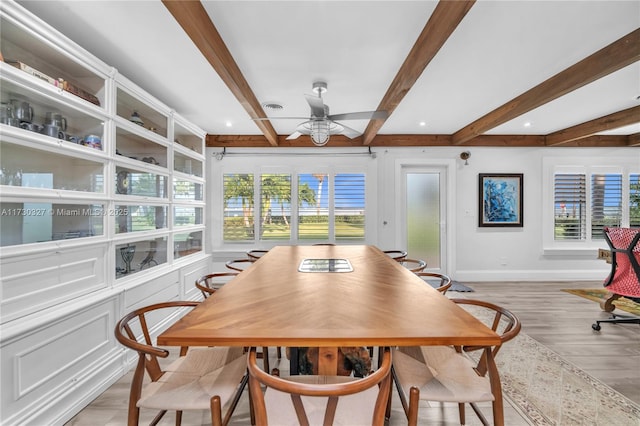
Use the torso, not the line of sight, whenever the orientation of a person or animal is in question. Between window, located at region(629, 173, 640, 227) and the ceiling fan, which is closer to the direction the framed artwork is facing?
the ceiling fan

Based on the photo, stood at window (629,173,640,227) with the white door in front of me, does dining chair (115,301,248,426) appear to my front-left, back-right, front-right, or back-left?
front-left

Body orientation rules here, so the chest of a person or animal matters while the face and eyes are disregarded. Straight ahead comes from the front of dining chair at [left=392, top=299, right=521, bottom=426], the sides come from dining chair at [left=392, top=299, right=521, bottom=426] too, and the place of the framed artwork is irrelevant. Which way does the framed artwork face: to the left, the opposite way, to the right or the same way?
to the left

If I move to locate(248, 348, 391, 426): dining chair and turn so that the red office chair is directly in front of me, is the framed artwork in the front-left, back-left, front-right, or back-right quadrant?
front-left

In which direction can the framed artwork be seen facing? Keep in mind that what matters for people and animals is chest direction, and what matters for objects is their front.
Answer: toward the camera

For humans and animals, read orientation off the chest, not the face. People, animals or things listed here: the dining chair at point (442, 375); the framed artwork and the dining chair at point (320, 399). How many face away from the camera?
1

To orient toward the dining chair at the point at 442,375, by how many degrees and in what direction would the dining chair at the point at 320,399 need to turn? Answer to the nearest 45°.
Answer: approximately 45° to its right

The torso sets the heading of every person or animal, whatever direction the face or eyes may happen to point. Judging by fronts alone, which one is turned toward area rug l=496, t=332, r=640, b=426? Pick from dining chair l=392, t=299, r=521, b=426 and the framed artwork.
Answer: the framed artwork

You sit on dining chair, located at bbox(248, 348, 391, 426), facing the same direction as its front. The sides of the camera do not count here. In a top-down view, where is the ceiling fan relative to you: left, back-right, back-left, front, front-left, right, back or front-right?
front

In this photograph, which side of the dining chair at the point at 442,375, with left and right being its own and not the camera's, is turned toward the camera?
left

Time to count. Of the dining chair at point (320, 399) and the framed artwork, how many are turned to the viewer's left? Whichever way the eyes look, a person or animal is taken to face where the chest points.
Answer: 0

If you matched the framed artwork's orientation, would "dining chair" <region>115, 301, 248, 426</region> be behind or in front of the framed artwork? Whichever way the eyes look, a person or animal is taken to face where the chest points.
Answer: in front

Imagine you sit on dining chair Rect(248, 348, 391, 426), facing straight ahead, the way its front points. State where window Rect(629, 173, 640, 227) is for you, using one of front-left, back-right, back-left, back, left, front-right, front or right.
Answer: front-right

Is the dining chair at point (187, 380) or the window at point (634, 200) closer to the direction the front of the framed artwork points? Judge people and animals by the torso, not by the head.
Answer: the dining chair

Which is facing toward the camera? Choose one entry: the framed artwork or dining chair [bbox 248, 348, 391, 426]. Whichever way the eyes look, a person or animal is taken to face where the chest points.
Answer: the framed artwork

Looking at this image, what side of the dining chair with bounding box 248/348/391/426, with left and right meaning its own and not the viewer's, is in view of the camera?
back

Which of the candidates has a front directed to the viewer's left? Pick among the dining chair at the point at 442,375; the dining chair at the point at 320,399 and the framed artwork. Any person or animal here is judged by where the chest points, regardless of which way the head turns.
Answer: the dining chair at the point at 442,375
